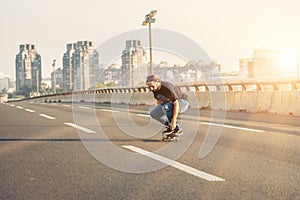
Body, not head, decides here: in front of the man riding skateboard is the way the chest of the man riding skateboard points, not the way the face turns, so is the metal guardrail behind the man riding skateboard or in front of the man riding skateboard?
behind

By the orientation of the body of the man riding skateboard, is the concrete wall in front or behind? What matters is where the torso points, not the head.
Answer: behind

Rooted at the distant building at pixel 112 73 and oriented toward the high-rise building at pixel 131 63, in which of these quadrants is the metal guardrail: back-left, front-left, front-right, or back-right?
front-right

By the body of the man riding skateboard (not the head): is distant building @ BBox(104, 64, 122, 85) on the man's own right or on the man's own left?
on the man's own right

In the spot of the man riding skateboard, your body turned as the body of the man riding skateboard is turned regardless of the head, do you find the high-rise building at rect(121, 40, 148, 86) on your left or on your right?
on your right

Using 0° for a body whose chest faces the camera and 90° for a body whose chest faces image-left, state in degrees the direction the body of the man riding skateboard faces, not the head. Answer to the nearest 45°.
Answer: approximately 45°
